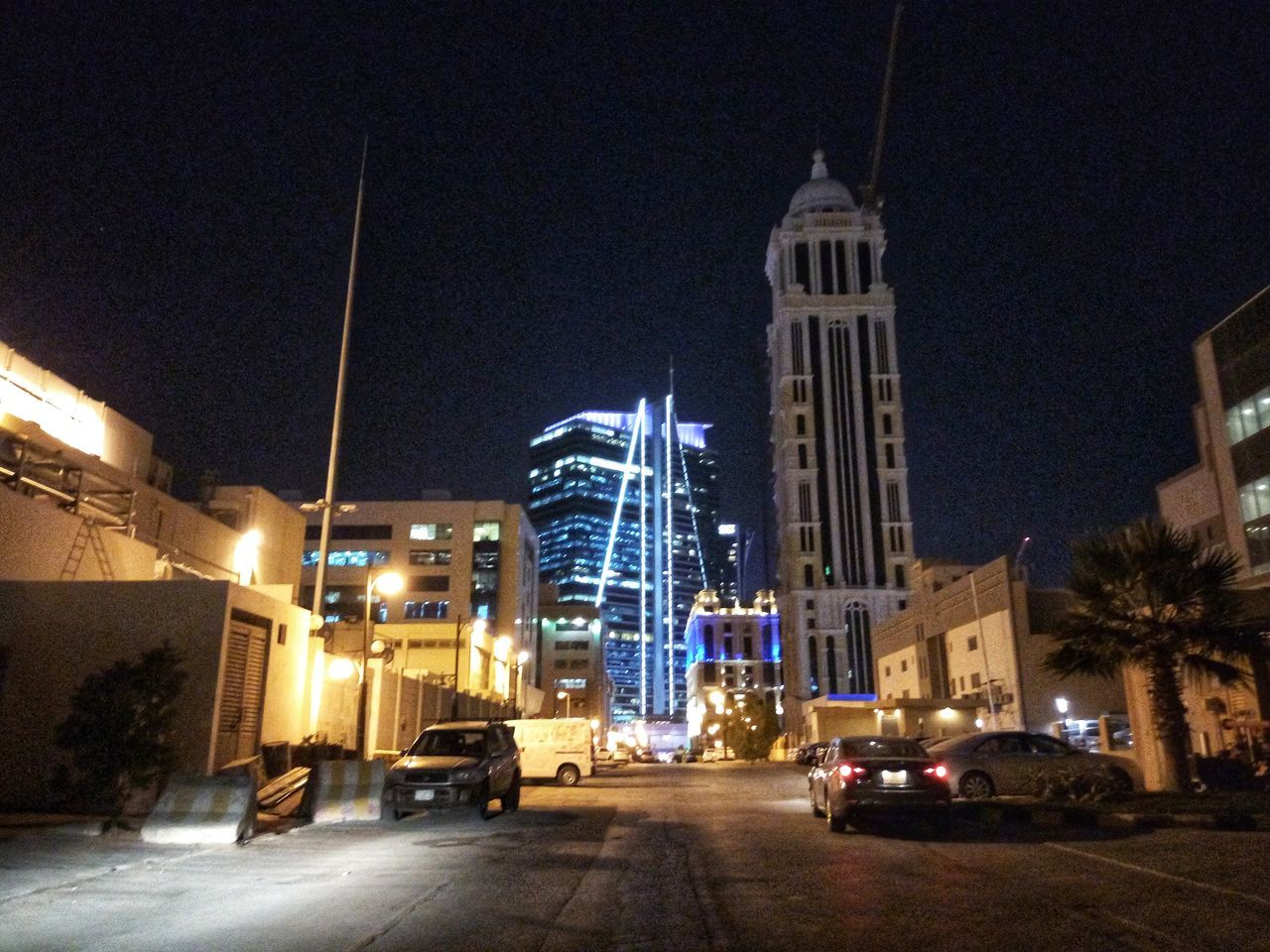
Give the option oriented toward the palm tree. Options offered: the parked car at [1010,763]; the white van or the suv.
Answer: the parked car

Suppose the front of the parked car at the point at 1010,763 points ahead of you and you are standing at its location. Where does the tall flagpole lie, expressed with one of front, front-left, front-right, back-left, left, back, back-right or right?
back

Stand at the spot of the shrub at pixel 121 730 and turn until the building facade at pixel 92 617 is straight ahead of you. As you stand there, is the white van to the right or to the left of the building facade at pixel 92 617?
right

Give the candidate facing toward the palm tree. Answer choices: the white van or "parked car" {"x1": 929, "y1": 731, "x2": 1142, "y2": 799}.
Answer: the parked car

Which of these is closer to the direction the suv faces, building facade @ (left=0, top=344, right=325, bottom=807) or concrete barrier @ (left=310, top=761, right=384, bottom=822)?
the concrete barrier

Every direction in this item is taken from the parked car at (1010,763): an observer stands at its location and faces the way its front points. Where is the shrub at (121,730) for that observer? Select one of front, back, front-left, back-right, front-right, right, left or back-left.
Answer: back-right

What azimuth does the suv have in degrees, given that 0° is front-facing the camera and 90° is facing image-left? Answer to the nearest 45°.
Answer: approximately 45°

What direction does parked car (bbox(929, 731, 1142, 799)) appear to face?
to the viewer's right

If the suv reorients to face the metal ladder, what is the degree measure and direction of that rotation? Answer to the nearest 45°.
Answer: approximately 90° to its right

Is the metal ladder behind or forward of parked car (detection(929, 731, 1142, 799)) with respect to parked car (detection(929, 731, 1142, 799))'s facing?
behind

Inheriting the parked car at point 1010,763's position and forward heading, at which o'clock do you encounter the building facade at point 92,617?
The building facade is roughly at 5 o'clock from the parked car.
